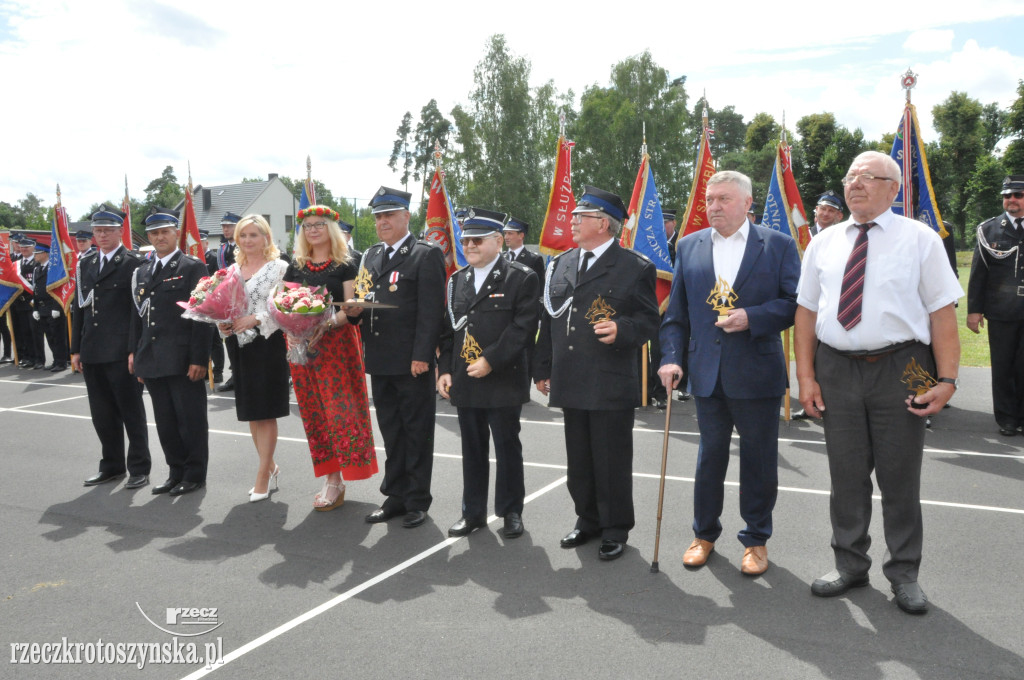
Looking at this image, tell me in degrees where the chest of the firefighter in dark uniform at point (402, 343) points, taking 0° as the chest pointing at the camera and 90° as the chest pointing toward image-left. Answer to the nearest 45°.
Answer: approximately 45°

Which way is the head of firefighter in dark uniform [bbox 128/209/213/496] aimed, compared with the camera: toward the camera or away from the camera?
toward the camera

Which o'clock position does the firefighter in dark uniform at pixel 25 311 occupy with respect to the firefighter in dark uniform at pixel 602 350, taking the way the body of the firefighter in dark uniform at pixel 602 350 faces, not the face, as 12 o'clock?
the firefighter in dark uniform at pixel 25 311 is roughly at 3 o'clock from the firefighter in dark uniform at pixel 602 350.

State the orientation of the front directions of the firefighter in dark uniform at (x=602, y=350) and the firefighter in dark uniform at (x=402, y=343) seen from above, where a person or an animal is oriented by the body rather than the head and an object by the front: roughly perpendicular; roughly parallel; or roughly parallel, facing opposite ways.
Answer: roughly parallel

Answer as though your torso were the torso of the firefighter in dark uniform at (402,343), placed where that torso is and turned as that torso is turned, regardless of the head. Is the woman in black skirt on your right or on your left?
on your right

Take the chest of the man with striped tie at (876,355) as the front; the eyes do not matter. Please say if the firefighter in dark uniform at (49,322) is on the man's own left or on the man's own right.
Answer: on the man's own right

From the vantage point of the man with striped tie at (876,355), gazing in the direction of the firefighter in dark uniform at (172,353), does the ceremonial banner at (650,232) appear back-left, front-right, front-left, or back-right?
front-right

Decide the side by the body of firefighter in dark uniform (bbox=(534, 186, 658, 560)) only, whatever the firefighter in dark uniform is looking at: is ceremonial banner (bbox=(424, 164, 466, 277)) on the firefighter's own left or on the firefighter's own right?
on the firefighter's own right

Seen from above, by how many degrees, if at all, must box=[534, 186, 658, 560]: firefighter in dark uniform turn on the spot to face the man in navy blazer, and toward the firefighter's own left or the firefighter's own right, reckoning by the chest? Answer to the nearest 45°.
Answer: approximately 135° to the firefighter's own left

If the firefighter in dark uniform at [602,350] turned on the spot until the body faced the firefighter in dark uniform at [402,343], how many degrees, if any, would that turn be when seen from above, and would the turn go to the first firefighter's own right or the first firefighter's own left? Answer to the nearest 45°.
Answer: approximately 90° to the first firefighter's own right

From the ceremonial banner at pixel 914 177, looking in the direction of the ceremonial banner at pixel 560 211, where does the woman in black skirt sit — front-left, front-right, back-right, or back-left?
front-left

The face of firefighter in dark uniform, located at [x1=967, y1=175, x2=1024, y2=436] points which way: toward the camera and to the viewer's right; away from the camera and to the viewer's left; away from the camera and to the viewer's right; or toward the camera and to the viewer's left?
toward the camera and to the viewer's left

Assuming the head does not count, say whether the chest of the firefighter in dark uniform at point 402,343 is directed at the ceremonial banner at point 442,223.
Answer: no

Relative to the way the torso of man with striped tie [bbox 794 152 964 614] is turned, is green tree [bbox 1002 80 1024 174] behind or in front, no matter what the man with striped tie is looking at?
behind

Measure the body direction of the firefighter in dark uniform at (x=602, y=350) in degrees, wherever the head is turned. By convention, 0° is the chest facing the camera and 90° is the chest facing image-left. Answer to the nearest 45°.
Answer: approximately 45°

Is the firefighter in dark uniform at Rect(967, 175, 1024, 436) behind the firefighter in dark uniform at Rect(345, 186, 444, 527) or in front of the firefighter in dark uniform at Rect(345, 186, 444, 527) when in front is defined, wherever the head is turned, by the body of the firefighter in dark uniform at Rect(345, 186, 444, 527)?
behind

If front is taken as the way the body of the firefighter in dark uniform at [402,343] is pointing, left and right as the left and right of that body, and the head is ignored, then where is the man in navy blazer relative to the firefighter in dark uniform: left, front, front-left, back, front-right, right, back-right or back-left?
left

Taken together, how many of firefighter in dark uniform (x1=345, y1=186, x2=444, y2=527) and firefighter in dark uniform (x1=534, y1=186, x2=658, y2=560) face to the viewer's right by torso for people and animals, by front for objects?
0

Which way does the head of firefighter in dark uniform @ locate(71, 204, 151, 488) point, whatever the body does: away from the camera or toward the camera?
toward the camera

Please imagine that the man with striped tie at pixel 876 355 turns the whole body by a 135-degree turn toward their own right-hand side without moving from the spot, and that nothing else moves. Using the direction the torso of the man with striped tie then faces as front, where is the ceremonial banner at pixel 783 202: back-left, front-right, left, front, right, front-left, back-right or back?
front
